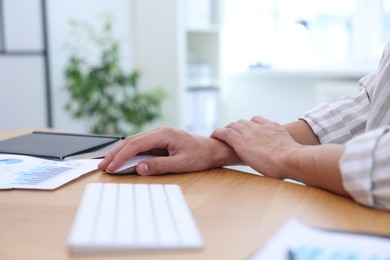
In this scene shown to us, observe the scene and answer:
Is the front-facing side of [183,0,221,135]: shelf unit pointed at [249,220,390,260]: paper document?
yes

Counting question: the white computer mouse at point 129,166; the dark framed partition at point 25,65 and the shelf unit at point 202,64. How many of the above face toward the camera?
2

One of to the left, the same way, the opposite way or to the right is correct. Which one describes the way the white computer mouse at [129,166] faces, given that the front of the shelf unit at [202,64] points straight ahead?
to the right

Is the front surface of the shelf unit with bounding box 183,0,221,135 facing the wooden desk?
yes

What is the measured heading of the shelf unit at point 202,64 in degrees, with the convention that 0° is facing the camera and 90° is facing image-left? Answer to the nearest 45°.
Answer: approximately 0°

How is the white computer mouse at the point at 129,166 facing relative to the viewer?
to the viewer's left

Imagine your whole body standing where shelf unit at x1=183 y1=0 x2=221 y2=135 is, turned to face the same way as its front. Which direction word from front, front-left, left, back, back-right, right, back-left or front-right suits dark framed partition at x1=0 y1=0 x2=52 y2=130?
front-right

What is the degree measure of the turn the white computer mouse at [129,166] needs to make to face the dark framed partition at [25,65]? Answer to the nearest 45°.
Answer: approximately 90° to its right
